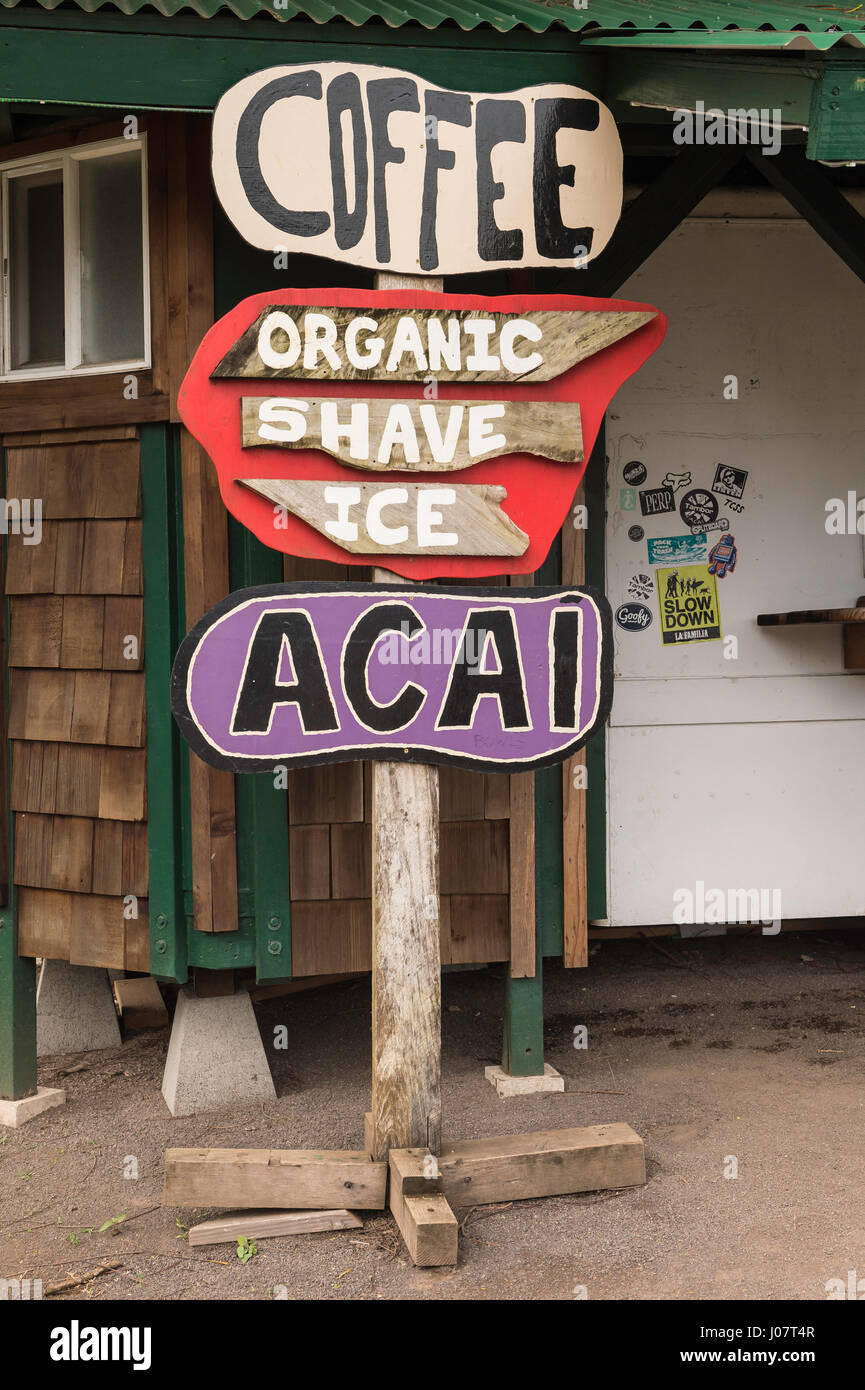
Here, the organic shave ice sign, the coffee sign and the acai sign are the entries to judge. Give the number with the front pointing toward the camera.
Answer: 3

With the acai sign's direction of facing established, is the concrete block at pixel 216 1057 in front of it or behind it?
behind

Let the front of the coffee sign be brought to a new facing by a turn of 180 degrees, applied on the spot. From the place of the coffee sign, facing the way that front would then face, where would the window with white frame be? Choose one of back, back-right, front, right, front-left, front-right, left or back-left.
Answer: front-left

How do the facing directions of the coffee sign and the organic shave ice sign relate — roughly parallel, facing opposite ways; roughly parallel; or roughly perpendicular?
roughly parallel

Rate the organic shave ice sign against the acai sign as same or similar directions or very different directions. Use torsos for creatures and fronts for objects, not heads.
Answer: same or similar directions

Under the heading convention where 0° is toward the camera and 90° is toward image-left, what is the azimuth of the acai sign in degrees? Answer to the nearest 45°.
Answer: approximately 0°

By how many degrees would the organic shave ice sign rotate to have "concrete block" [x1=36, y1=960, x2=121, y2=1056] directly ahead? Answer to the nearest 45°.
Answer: approximately 135° to its right

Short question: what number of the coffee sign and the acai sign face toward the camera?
2

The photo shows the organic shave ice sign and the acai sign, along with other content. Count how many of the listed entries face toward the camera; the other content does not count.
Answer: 2

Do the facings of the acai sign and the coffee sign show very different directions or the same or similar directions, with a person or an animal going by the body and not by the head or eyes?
same or similar directions

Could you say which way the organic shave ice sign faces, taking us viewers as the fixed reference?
facing the viewer

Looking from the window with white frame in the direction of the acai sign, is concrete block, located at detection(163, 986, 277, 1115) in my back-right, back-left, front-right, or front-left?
front-left

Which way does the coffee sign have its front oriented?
toward the camera

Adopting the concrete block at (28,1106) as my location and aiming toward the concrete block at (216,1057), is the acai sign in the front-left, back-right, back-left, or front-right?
front-right
